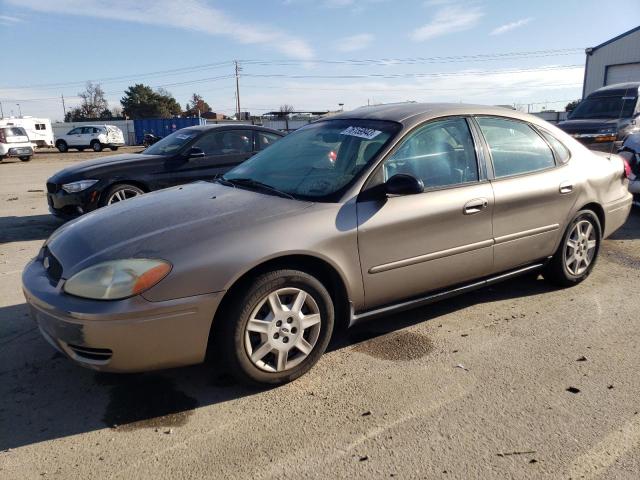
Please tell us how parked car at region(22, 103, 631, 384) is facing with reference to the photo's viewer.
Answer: facing the viewer and to the left of the viewer

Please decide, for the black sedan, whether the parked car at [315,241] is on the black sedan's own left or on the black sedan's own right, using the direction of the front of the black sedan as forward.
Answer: on the black sedan's own left

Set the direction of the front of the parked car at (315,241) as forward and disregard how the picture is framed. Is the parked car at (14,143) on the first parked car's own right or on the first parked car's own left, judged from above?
on the first parked car's own right

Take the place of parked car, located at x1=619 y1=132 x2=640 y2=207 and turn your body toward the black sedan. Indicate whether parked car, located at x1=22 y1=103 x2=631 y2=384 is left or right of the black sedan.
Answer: left

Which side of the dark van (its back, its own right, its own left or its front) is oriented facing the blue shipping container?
right

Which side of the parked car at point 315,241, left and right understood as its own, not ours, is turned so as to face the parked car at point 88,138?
right

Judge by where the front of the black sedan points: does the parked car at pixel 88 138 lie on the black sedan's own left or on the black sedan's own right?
on the black sedan's own right

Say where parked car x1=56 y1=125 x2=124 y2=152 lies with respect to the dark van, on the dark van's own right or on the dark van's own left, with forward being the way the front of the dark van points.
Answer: on the dark van's own right

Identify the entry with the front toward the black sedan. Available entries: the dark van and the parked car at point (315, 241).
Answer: the dark van

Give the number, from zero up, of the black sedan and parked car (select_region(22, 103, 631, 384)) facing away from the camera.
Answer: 0

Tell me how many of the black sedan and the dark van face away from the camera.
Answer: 0

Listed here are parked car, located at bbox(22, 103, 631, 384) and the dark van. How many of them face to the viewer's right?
0
